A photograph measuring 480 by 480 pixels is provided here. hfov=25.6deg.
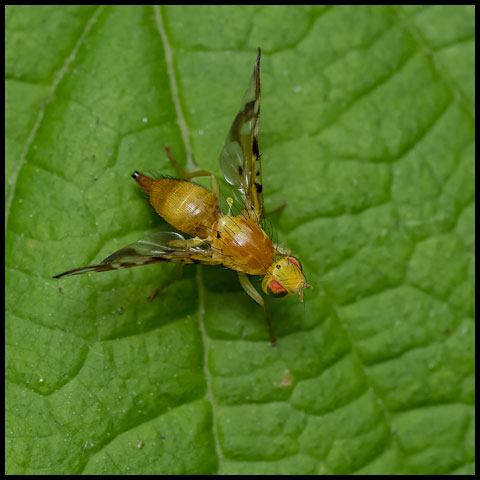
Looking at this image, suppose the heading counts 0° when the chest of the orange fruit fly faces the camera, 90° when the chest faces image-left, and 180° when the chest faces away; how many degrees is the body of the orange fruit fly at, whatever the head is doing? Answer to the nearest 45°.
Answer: approximately 315°
